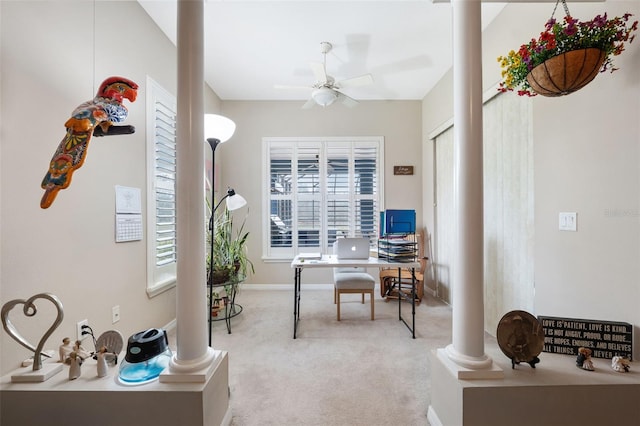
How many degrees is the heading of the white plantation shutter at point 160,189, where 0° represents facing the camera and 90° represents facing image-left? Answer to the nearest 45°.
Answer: approximately 315°

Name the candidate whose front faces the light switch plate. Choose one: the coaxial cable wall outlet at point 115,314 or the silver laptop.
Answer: the coaxial cable wall outlet

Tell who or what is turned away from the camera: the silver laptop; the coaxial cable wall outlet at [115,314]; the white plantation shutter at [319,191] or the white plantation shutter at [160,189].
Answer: the silver laptop

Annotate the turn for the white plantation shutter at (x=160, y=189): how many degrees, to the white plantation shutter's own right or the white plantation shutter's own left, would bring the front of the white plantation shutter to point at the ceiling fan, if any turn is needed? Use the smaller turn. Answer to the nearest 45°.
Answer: approximately 45° to the white plantation shutter's own left

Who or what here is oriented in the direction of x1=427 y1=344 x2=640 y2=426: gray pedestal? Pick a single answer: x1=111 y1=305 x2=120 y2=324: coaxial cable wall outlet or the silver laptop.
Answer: the coaxial cable wall outlet

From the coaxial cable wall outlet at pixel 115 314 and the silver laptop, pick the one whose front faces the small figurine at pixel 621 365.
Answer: the coaxial cable wall outlet

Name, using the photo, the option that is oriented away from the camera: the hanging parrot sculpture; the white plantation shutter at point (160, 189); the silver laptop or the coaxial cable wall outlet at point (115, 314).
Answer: the silver laptop

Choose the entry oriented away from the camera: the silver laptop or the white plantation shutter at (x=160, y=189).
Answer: the silver laptop

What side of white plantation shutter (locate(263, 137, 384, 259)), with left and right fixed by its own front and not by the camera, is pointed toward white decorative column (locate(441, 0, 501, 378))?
front

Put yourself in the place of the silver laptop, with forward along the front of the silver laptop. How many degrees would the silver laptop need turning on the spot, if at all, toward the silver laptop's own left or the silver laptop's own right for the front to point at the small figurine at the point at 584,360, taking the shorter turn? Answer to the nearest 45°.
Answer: approximately 135° to the silver laptop's own right

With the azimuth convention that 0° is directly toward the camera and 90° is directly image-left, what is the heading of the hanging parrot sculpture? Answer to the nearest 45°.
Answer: approximately 270°

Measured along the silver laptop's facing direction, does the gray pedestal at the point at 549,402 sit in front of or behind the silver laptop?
behind

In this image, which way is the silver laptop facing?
away from the camera

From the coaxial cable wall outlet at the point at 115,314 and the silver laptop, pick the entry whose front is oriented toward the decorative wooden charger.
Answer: the coaxial cable wall outlet

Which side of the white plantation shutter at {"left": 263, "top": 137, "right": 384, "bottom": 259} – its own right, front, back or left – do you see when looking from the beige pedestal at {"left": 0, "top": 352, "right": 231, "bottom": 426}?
front

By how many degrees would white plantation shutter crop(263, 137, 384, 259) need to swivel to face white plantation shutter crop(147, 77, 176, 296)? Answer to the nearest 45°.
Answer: approximately 45° to its right
